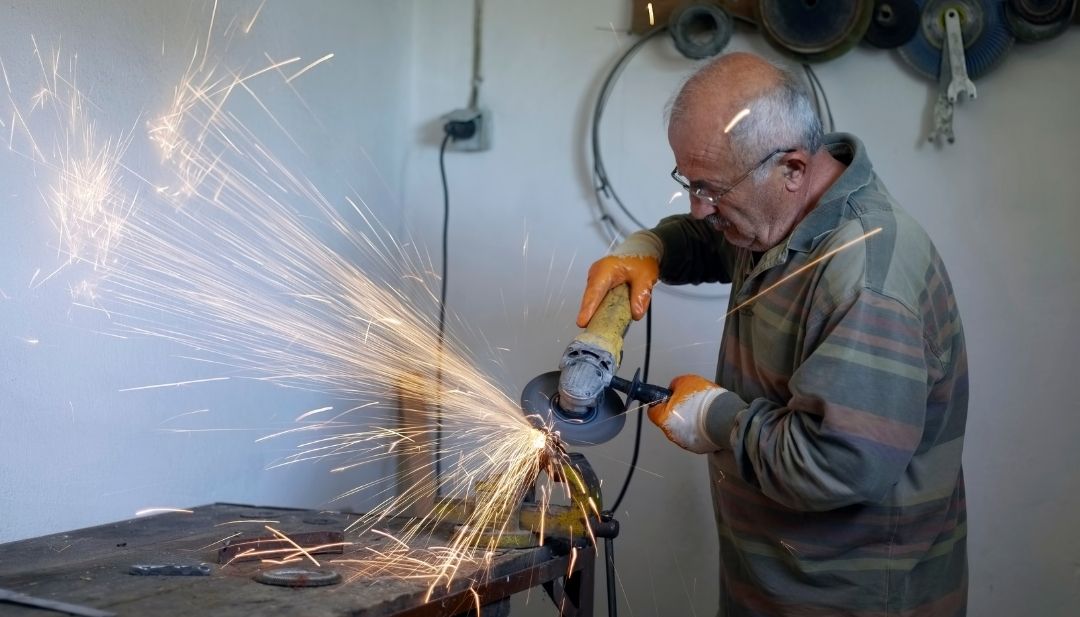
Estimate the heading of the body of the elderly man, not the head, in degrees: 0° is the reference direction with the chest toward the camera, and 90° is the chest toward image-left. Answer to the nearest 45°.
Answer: approximately 90°

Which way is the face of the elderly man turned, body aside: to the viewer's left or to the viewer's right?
to the viewer's left

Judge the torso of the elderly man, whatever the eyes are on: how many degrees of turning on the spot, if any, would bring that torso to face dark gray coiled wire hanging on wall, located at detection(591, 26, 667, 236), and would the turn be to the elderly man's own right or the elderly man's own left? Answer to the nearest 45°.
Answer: approximately 45° to the elderly man's own right

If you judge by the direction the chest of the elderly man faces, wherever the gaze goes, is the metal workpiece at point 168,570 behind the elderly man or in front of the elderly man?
in front
